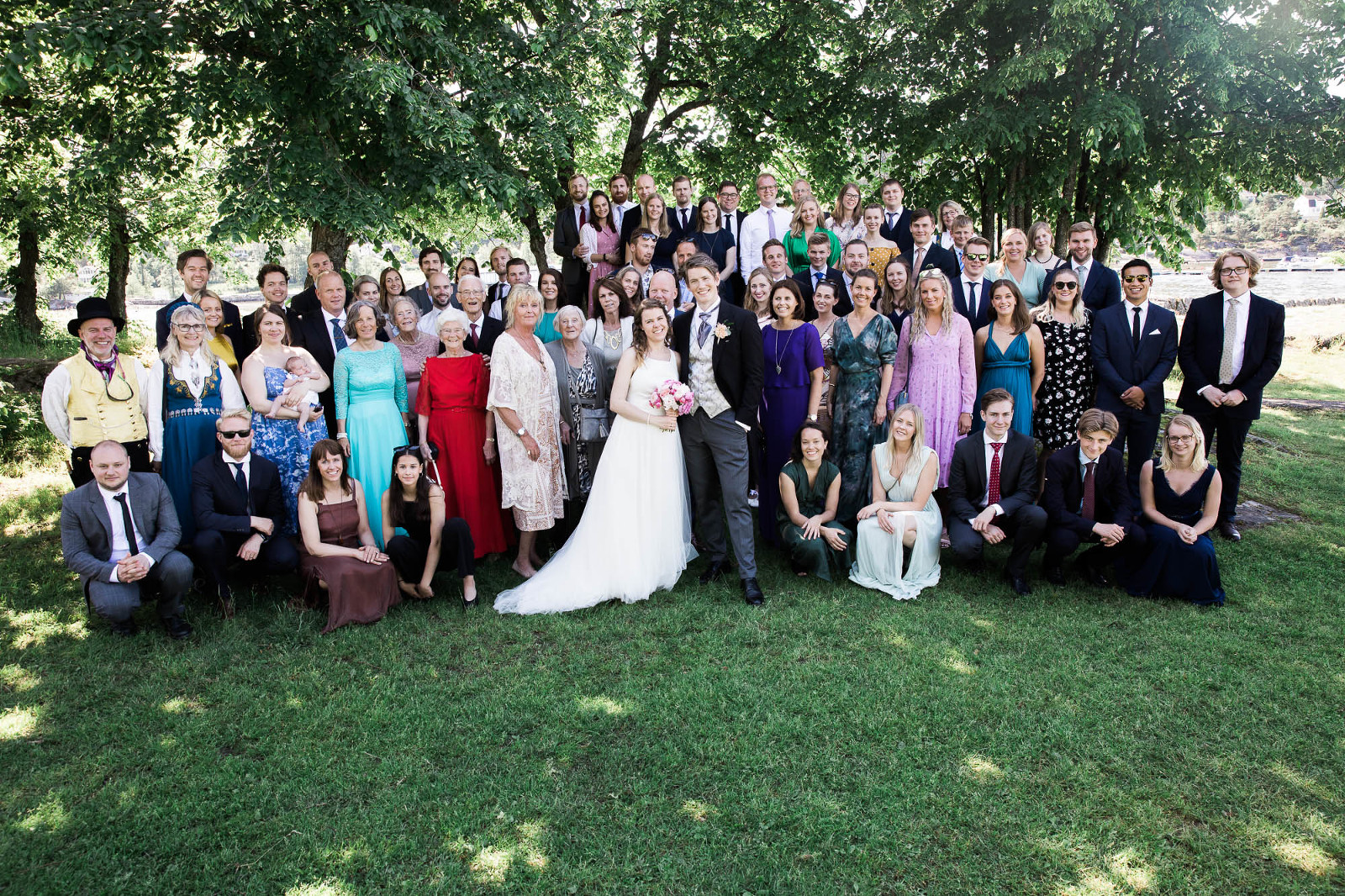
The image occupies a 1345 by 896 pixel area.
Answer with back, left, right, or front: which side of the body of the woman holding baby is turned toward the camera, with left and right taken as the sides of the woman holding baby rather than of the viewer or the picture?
front

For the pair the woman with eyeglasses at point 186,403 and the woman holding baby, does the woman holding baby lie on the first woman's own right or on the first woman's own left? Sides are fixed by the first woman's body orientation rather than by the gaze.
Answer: on the first woman's own left

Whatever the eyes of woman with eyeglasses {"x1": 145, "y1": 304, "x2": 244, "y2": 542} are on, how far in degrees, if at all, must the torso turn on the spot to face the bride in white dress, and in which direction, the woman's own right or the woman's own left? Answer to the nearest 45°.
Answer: approximately 45° to the woman's own left

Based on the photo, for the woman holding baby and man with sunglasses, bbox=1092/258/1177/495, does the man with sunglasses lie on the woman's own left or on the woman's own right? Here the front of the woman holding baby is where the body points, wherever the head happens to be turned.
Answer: on the woman's own left

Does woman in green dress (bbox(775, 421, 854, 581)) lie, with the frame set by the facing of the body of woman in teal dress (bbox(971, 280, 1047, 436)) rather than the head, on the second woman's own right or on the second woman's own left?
on the second woman's own right

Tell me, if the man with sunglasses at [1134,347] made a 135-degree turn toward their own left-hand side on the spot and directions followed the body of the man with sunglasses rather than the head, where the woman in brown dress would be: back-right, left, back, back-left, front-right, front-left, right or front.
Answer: back

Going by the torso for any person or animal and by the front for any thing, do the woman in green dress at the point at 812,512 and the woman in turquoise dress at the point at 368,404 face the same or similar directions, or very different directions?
same or similar directions

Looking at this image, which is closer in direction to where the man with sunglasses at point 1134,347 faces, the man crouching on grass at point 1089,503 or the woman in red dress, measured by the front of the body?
the man crouching on grass

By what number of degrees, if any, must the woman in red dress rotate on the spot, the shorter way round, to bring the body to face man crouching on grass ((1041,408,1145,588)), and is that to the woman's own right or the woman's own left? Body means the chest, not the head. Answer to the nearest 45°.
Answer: approximately 90° to the woman's own left

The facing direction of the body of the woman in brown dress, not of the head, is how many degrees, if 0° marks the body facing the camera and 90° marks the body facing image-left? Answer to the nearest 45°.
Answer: approximately 315°

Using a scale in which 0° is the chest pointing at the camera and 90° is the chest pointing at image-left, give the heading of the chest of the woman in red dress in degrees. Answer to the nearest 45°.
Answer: approximately 0°

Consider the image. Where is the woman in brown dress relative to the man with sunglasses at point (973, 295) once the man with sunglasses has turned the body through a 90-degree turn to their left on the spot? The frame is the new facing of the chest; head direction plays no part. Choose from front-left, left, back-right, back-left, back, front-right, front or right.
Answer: back-right

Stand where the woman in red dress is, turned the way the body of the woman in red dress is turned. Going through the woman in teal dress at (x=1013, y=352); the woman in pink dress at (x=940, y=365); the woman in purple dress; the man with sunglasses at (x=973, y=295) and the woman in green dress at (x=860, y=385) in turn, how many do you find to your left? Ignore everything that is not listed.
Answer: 5

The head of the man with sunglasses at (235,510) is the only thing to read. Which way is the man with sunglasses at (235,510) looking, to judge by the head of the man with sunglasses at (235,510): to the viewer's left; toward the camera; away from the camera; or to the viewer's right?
toward the camera

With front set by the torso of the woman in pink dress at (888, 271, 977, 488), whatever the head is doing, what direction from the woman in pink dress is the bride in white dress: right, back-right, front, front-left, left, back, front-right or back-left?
front-right

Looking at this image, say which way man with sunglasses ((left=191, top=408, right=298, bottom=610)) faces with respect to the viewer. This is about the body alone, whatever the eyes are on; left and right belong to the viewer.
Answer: facing the viewer

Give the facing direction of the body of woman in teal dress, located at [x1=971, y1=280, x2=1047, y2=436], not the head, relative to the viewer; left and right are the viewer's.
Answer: facing the viewer
